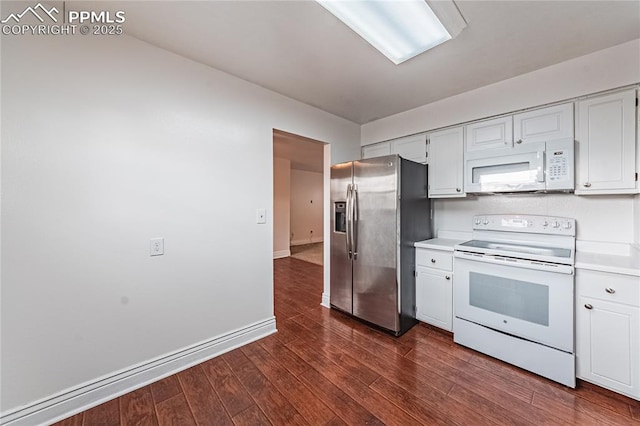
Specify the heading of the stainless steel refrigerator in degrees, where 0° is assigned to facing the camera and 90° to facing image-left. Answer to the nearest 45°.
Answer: approximately 45°

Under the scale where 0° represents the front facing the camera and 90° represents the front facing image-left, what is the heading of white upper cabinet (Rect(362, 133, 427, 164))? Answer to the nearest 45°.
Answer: approximately 45°

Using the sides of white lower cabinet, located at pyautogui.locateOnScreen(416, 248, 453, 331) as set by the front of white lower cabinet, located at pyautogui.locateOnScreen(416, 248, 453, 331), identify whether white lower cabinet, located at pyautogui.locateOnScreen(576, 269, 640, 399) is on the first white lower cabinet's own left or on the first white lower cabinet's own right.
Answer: on the first white lower cabinet's own left

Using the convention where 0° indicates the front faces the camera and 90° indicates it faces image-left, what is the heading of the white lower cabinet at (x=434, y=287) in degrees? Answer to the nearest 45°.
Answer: approximately 45°
